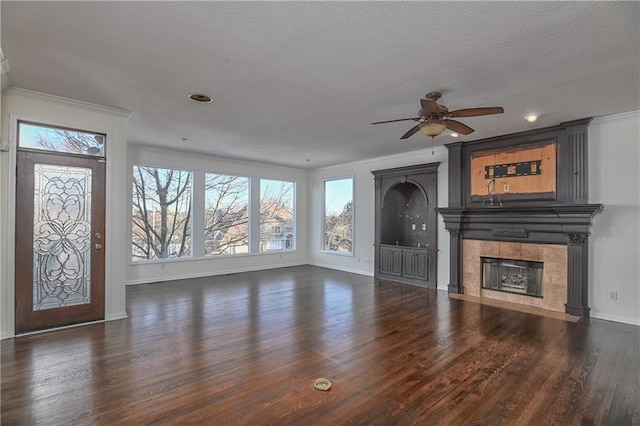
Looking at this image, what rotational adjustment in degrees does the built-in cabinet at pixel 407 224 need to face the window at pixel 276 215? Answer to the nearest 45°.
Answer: approximately 45° to its right

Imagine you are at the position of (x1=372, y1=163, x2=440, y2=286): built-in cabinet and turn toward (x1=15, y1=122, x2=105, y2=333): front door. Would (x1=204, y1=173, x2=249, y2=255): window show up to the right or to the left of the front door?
right

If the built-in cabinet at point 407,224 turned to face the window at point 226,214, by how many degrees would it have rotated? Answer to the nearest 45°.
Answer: approximately 45° to its right

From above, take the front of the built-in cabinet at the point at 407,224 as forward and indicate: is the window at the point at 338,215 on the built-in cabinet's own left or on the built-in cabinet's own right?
on the built-in cabinet's own right

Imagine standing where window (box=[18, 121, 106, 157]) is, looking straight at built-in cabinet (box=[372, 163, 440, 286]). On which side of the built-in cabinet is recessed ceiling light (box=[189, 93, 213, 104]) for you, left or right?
right

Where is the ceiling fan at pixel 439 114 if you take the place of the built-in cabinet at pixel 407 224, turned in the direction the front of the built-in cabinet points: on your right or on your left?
on your left

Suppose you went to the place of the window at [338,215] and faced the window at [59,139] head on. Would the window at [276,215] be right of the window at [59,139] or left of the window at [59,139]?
right

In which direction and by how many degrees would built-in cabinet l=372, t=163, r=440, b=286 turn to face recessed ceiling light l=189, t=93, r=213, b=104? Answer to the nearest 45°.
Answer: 0° — it already faces it

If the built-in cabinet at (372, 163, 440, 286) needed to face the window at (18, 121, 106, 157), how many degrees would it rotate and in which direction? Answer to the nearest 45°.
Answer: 0° — it already faces it

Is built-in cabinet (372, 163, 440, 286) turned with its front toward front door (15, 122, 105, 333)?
yes

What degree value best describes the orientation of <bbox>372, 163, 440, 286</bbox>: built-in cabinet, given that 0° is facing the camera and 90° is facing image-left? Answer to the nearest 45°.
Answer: approximately 45°
